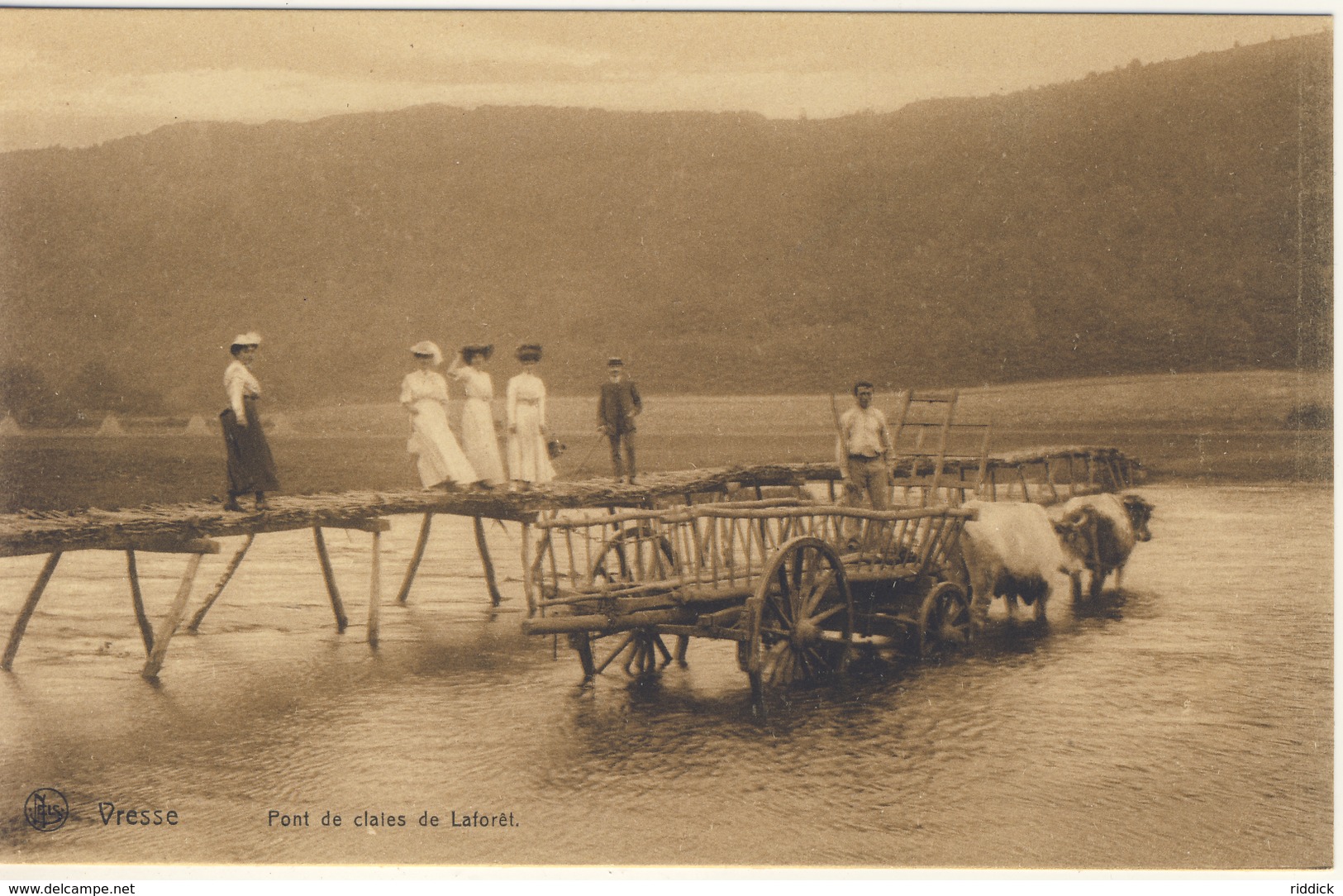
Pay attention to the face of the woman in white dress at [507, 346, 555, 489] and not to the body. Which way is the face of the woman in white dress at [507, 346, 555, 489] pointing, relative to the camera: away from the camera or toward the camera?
toward the camera

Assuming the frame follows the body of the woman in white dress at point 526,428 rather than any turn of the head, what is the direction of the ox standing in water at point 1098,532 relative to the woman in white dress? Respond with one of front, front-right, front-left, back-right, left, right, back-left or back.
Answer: left

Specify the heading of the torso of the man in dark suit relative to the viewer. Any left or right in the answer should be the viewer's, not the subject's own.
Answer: facing the viewer

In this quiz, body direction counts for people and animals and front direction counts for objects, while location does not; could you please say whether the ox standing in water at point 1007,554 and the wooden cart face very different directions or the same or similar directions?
same or similar directions

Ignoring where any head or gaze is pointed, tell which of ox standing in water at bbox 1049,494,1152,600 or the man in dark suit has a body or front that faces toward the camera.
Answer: the man in dark suit

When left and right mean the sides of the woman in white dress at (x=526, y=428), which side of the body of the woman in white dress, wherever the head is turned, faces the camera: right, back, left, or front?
front

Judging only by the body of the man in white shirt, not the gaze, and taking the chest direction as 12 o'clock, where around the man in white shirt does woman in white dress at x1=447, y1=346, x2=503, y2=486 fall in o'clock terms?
The woman in white dress is roughly at 3 o'clock from the man in white shirt.

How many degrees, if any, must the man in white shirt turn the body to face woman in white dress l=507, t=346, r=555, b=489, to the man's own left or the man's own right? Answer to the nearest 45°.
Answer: approximately 90° to the man's own right

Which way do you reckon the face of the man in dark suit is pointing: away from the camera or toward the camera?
toward the camera

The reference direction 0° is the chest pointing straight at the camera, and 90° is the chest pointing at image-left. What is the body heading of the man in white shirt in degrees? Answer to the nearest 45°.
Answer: approximately 0°

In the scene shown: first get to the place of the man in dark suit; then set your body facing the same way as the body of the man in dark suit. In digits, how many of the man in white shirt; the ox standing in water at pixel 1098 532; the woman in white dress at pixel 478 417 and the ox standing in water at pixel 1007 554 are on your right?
1

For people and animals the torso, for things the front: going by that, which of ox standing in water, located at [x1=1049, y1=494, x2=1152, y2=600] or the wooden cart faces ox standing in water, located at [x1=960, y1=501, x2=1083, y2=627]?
the wooden cart

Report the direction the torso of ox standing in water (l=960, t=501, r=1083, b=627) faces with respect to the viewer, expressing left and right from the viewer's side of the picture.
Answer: facing away from the viewer and to the right of the viewer

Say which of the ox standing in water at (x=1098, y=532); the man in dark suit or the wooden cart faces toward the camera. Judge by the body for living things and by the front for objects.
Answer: the man in dark suit

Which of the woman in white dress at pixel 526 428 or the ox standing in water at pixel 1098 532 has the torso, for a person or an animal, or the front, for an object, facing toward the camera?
the woman in white dress
